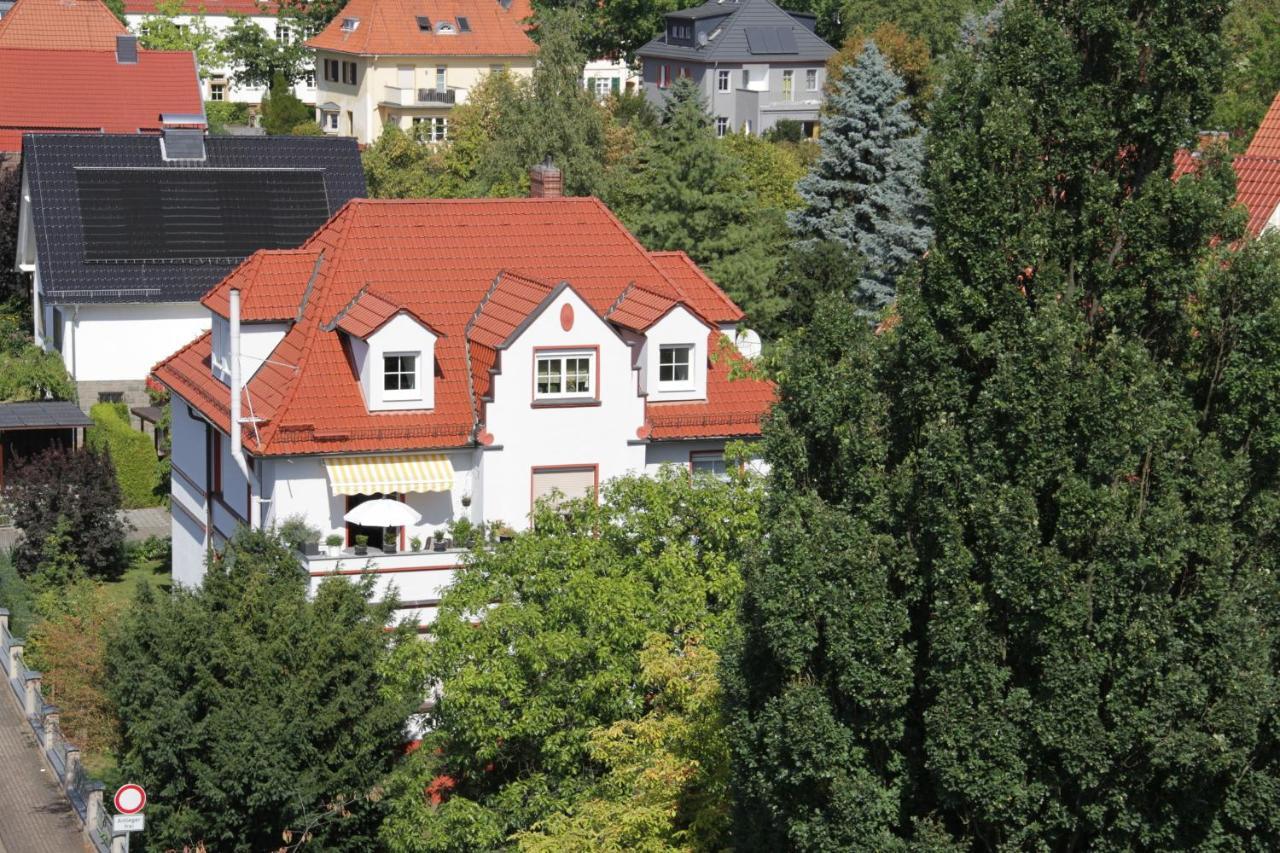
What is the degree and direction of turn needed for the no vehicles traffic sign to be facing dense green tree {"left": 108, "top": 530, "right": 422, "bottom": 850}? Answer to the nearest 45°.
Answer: approximately 135° to its left

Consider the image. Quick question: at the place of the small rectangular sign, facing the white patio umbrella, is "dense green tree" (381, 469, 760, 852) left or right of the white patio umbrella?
right

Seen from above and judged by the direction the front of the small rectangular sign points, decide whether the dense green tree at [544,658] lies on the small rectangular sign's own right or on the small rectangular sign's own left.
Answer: on the small rectangular sign's own left

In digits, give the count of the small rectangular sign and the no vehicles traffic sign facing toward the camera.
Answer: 2

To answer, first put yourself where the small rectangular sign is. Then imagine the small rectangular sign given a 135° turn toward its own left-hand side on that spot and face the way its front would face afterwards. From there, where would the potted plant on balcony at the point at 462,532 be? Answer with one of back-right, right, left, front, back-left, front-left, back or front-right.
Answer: front

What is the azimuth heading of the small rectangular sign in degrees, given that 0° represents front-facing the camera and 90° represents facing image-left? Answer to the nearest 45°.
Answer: approximately 0°

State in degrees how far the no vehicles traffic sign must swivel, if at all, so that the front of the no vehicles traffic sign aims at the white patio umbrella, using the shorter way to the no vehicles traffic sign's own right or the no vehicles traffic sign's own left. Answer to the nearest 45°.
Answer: approximately 135° to the no vehicles traffic sign's own left
